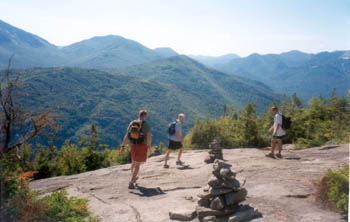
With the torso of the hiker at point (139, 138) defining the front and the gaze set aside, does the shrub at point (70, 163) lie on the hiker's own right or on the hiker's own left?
on the hiker's own left

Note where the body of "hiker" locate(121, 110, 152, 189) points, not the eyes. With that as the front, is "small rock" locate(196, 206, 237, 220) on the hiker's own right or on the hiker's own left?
on the hiker's own right

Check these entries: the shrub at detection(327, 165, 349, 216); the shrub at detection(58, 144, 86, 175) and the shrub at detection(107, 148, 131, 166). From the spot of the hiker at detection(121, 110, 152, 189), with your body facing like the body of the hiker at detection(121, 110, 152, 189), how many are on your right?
1

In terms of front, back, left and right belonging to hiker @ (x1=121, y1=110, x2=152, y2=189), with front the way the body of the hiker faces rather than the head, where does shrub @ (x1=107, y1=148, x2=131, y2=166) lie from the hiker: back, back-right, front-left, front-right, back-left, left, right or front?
front-left

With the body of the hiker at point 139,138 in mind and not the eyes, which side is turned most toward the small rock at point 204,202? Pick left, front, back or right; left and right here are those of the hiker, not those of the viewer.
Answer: right

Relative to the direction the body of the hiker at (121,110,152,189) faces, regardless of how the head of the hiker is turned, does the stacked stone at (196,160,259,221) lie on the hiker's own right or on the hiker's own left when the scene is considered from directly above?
on the hiker's own right

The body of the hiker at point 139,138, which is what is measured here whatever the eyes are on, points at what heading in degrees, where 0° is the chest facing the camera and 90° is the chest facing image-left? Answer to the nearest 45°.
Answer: approximately 225°

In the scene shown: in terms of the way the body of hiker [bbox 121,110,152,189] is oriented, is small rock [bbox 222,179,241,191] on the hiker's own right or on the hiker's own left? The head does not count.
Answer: on the hiker's own right
